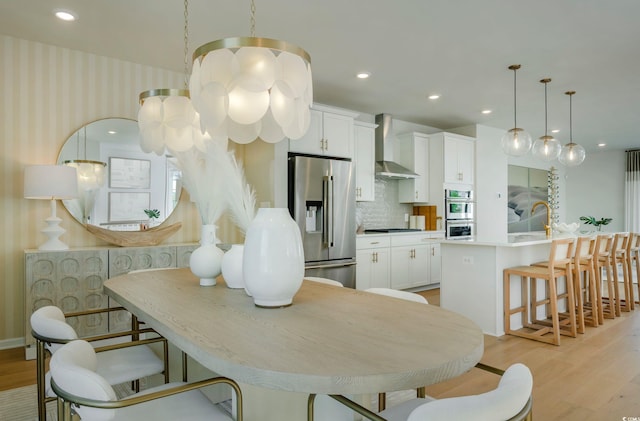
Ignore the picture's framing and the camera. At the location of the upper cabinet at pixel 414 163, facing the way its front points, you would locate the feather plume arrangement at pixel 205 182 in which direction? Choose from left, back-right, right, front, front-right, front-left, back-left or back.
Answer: front-right

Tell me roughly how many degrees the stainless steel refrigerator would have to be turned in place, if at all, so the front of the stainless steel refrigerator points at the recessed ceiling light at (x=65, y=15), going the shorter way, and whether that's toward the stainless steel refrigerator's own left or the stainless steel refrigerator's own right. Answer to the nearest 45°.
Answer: approximately 90° to the stainless steel refrigerator's own right

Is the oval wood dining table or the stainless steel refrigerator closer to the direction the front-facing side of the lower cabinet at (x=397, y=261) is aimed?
the oval wood dining table

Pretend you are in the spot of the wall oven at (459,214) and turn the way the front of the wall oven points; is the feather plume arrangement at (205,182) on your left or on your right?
on your right

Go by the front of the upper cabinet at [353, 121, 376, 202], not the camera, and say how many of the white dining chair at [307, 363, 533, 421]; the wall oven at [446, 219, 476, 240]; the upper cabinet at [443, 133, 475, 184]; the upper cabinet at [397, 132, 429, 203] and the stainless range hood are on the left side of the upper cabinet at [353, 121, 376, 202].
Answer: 4

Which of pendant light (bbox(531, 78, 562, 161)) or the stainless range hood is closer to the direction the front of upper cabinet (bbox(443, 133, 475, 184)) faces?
the pendant light

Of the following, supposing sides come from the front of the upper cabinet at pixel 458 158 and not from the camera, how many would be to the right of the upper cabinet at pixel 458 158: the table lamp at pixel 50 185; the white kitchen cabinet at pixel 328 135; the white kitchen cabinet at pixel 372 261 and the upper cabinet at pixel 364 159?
4

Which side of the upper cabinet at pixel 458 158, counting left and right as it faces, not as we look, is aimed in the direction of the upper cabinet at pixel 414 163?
right

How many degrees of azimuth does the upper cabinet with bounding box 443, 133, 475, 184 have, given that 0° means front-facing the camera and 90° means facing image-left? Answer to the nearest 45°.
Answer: approximately 315°

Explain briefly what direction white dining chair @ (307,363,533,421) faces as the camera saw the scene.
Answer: facing away from the viewer and to the left of the viewer
